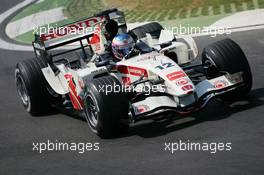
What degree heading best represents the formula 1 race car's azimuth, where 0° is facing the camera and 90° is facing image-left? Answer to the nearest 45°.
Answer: approximately 315°
